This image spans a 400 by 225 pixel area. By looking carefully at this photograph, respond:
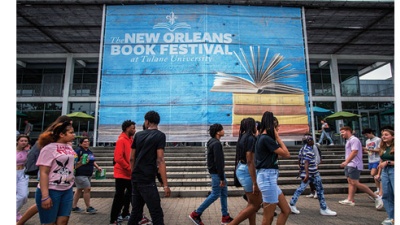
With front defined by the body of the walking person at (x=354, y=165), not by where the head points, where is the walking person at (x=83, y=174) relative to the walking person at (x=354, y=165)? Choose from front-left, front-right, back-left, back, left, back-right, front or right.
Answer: front-left

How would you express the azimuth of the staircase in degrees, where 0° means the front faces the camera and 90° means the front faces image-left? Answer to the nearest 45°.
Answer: approximately 0°

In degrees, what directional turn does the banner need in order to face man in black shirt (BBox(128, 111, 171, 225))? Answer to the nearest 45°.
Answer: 0° — it already faces them

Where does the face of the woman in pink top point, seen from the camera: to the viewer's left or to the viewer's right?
to the viewer's right

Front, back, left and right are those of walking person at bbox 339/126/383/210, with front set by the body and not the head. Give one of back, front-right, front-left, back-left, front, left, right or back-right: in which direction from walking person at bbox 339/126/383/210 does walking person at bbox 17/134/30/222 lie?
front-left
